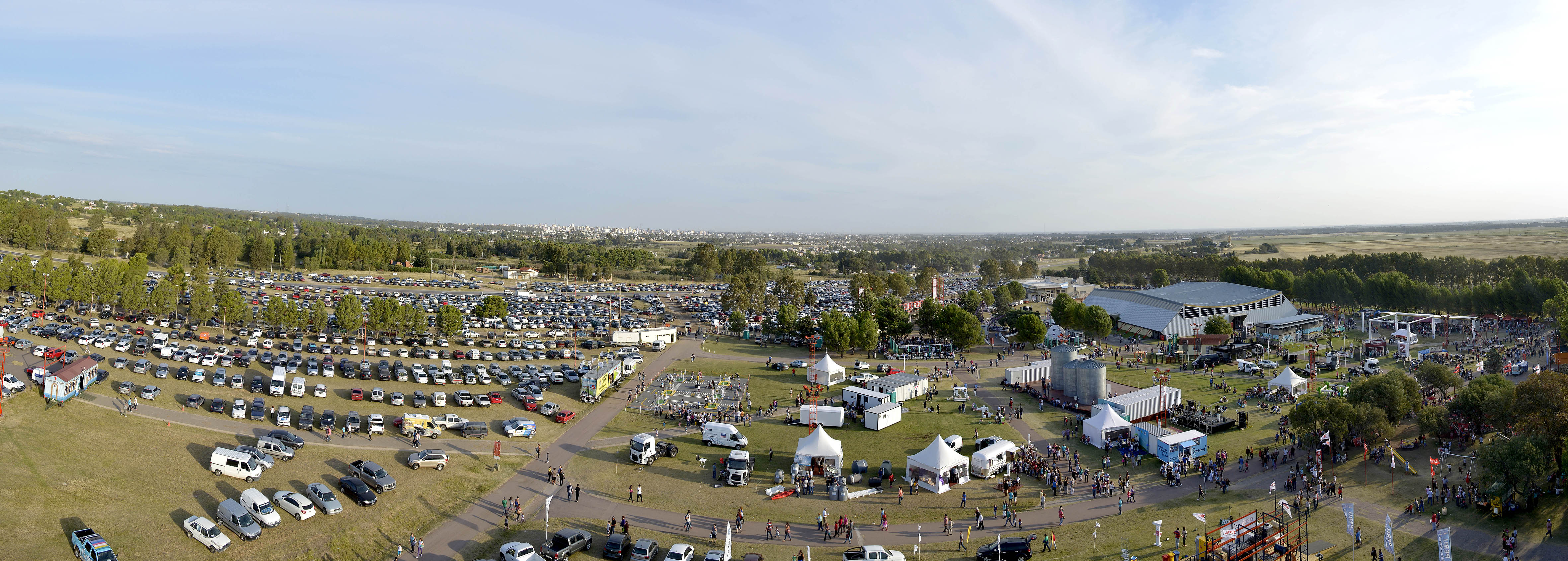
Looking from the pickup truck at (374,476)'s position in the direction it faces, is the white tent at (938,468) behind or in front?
in front

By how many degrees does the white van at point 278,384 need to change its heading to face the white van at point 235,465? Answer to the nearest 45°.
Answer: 0° — it already faces it

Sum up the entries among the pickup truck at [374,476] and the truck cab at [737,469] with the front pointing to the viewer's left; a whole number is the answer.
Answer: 0
